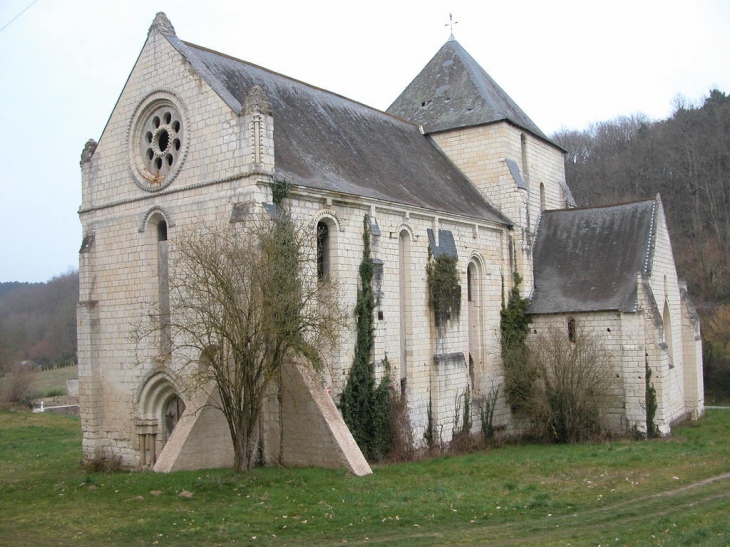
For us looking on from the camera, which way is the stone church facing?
facing the viewer and to the left of the viewer

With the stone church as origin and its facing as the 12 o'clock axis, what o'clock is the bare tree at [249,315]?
The bare tree is roughly at 11 o'clock from the stone church.
